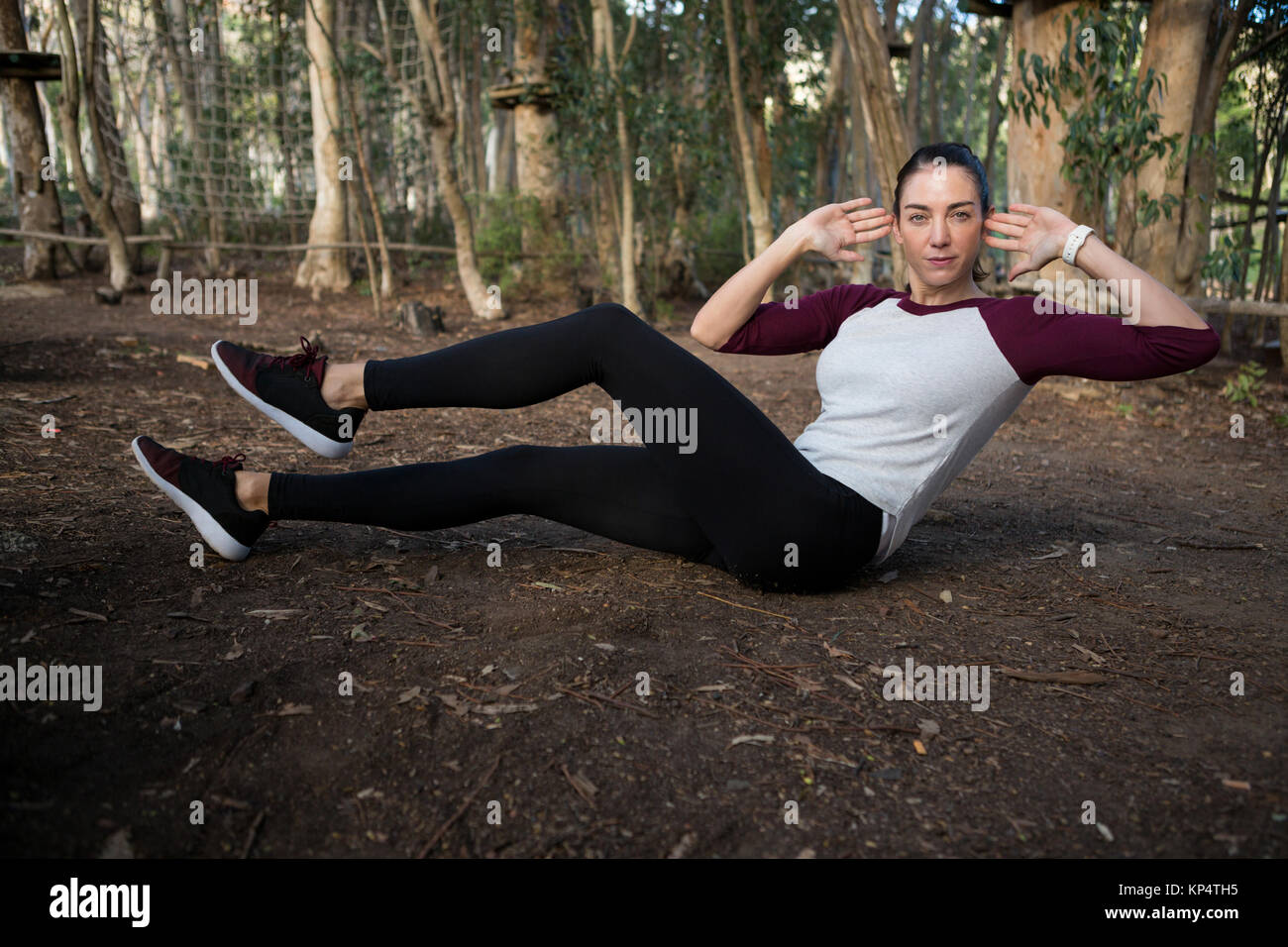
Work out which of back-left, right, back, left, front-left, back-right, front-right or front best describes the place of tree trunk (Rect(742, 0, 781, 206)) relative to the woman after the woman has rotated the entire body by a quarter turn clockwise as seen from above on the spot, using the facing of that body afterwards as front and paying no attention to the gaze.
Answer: front-right

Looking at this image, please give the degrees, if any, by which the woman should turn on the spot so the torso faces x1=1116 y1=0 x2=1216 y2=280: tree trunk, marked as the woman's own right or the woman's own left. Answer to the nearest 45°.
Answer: approximately 180°

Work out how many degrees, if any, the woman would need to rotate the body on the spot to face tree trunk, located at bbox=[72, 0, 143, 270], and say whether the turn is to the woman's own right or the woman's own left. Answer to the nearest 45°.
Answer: approximately 90° to the woman's own right

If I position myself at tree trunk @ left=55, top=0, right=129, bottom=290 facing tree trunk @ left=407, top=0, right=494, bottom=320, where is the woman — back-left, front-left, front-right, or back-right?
front-right

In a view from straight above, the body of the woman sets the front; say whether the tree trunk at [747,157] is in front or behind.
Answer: behind

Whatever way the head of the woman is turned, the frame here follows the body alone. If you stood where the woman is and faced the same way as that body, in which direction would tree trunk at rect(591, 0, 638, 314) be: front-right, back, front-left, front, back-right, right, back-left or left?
back-right

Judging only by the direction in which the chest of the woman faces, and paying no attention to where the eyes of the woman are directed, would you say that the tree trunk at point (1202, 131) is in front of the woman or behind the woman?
behind

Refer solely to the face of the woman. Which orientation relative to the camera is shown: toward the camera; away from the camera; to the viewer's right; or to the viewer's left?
toward the camera

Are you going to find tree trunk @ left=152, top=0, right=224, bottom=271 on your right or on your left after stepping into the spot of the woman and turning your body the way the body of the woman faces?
on your right

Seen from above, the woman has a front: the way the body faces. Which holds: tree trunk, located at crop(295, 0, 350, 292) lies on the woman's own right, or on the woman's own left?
on the woman's own right

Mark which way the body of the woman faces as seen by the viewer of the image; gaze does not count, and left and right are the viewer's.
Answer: facing the viewer and to the left of the viewer

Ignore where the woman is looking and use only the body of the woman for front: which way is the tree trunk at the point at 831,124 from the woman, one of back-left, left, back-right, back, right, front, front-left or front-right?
back-right

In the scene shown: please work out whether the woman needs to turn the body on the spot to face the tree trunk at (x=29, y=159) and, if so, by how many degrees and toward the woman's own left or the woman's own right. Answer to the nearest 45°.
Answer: approximately 90° to the woman's own right
